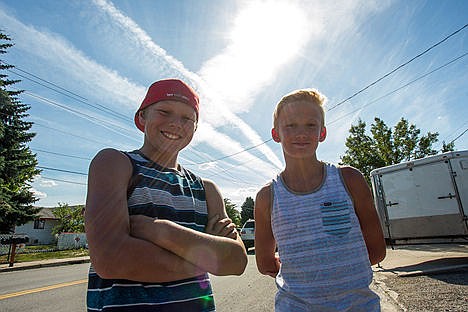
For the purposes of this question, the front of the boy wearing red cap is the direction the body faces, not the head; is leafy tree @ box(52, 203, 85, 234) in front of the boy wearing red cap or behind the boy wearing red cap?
behind

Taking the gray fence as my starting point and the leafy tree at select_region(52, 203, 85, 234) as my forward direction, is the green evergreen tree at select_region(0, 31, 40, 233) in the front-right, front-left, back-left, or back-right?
back-left

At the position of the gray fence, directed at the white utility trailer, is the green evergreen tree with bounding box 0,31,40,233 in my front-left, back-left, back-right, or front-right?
front-right

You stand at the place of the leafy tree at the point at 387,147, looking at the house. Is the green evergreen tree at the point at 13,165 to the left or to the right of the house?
left

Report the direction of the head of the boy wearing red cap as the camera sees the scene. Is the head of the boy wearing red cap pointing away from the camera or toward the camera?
toward the camera

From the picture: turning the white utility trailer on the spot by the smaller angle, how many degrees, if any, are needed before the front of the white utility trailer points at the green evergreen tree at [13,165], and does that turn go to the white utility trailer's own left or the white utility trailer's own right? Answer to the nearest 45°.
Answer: approximately 135° to the white utility trailer's own left

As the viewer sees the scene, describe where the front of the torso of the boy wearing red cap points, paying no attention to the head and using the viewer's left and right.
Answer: facing the viewer and to the right of the viewer

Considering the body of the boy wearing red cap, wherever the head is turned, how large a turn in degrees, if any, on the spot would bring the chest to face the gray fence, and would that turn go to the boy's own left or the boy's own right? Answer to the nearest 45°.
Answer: approximately 135° to the boy's own left

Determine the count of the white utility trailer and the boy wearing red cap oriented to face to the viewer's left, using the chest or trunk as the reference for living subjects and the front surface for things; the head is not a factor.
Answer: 0

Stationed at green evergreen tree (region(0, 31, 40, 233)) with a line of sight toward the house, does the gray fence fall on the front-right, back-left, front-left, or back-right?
front-right

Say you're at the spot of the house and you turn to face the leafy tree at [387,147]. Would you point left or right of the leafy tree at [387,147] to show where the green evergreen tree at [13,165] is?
right

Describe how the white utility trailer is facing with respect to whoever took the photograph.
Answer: facing away from the viewer and to the right of the viewer
